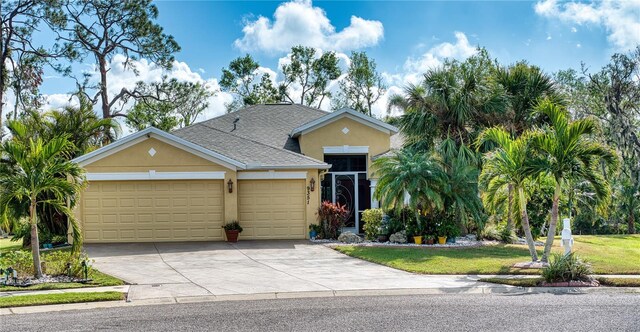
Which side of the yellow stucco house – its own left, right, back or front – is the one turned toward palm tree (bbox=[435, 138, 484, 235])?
left

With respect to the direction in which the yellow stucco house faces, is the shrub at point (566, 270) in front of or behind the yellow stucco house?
in front

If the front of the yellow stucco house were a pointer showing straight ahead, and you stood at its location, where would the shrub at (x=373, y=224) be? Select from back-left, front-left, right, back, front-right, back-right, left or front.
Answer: left

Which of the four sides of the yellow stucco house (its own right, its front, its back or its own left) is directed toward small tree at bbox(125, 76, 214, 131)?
back

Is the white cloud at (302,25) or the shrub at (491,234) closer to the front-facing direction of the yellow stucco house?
the shrub

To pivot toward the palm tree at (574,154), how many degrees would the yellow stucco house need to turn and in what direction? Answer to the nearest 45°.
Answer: approximately 45° to its left

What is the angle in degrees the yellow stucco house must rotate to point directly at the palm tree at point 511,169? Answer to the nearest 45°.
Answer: approximately 45° to its left

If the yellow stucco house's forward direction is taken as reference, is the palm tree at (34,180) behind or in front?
in front

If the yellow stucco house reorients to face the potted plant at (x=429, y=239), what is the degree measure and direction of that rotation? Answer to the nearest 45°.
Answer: approximately 90° to its left

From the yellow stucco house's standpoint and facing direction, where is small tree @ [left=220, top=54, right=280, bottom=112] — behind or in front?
behind

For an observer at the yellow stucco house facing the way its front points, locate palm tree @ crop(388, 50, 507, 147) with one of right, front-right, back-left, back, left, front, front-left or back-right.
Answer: left

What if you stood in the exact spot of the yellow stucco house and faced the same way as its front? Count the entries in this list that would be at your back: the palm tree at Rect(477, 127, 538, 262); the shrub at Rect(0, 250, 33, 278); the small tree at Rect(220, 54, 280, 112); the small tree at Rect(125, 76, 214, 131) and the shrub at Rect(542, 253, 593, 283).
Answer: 2

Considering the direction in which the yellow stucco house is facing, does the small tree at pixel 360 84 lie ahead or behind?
behind

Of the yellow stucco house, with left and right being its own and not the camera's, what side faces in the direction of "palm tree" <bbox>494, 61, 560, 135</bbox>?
left

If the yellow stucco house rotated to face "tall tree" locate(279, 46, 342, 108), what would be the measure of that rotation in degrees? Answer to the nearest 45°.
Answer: approximately 180°

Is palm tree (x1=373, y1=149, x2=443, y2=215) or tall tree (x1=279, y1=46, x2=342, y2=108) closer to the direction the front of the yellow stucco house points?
the palm tree

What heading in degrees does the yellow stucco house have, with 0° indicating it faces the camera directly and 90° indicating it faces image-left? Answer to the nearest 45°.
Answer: approximately 0°
